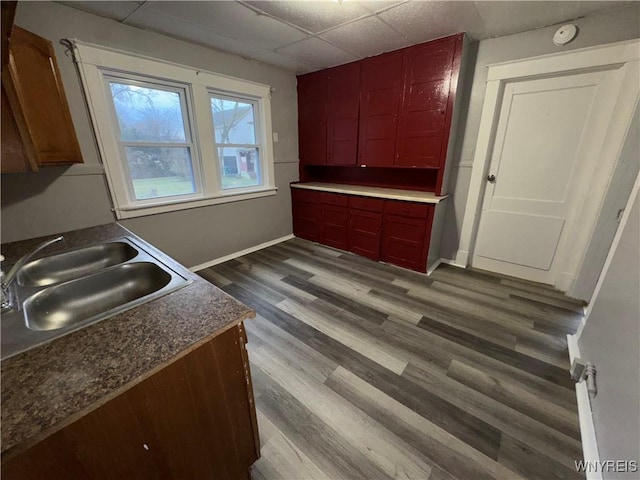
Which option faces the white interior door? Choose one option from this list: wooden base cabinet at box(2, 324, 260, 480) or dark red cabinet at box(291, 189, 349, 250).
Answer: the wooden base cabinet

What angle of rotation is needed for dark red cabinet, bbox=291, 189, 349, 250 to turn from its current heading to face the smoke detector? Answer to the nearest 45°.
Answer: approximately 90° to its left

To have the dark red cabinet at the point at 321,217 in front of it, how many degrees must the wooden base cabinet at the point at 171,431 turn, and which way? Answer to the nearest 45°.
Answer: approximately 45° to its left

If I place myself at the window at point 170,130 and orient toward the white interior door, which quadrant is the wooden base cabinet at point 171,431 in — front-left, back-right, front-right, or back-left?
front-right

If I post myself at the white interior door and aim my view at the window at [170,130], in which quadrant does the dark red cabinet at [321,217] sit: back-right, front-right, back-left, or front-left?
front-right

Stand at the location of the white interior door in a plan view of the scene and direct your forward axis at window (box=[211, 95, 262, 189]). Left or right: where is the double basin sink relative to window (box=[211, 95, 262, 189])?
left

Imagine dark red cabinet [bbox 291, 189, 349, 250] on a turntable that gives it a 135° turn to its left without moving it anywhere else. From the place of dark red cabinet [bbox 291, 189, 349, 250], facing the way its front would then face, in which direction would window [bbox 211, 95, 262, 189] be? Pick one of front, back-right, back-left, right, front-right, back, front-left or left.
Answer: back

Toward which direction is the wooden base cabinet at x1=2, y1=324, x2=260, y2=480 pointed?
to the viewer's right

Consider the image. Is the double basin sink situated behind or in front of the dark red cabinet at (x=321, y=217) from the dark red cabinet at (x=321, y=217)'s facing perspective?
in front

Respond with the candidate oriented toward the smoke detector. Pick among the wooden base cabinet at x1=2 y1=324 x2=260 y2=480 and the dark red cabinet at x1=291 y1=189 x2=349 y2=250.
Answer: the wooden base cabinet

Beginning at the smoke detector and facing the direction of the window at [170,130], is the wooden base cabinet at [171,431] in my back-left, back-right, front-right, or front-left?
front-left

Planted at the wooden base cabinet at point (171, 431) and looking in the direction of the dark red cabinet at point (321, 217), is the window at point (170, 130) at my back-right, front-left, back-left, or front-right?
front-left

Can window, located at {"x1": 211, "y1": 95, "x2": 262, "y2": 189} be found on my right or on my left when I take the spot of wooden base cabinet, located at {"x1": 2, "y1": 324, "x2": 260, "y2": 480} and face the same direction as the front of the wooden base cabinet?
on my left

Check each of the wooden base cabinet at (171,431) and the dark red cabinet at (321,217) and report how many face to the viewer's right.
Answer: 1

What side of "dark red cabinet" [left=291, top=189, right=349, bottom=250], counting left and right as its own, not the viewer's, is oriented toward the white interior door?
left

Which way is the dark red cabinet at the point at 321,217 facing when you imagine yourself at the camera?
facing the viewer and to the left of the viewer

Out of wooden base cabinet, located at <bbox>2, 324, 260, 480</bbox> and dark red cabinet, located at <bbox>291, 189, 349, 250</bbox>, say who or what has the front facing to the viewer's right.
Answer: the wooden base cabinet

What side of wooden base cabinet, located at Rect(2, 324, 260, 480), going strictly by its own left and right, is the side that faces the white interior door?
front

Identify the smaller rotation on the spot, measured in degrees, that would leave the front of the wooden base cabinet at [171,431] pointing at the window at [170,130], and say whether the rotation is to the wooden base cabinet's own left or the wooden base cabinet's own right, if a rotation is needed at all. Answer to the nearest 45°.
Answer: approximately 90° to the wooden base cabinet's own left
